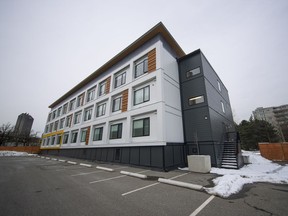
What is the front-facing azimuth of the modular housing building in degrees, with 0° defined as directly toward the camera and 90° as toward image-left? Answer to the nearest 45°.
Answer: approximately 45°
